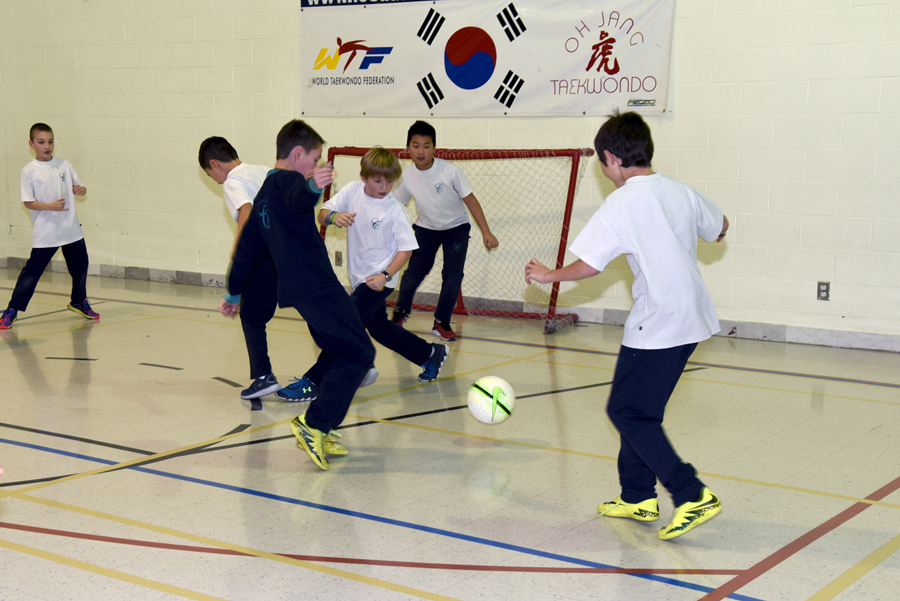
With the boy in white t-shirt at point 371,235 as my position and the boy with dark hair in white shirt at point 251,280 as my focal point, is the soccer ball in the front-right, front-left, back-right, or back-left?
back-left

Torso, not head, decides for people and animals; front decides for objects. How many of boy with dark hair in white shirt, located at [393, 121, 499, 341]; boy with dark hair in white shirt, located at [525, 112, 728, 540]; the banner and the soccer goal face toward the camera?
3

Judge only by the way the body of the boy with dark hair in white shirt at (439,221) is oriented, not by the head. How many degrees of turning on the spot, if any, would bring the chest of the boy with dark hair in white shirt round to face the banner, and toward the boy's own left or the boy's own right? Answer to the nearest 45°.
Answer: approximately 180°

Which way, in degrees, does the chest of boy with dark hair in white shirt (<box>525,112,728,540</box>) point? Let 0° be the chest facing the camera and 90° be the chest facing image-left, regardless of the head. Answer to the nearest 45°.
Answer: approximately 135°

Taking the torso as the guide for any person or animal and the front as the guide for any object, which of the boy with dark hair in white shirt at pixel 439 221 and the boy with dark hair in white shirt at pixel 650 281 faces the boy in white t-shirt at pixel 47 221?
the boy with dark hair in white shirt at pixel 650 281

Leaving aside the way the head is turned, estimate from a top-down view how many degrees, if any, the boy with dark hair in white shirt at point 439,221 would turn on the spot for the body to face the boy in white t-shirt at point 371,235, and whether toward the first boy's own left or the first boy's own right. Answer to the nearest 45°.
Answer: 0° — they already face them

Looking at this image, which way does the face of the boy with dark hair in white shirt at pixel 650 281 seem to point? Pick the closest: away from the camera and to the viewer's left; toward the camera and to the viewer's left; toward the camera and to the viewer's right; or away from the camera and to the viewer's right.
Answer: away from the camera and to the viewer's left

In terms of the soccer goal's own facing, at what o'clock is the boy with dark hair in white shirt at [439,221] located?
The boy with dark hair in white shirt is roughly at 1 o'clock from the soccer goal.

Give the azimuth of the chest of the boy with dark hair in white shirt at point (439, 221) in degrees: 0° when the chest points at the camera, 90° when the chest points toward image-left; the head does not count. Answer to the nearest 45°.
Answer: approximately 0°

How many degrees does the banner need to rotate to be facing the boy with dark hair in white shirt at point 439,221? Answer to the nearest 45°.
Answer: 0° — it already faces them

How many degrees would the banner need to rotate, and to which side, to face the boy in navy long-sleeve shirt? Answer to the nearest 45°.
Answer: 0° — it already faces them
